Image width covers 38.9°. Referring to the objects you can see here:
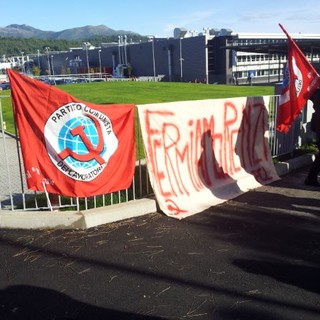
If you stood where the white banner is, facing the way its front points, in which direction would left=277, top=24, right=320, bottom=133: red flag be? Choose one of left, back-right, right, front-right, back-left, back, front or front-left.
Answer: left

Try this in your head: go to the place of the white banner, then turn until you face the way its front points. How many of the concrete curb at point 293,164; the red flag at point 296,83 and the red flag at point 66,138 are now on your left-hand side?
2

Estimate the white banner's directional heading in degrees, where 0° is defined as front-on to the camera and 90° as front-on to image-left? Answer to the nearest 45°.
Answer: approximately 315°

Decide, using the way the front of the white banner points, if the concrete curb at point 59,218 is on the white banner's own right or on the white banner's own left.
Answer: on the white banner's own right

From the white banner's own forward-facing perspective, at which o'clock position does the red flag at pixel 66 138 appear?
The red flag is roughly at 3 o'clock from the white banner.

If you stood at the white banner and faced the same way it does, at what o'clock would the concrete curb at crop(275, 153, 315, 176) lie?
The concrete curb is roughly at 9 o'clock from the white banner.
